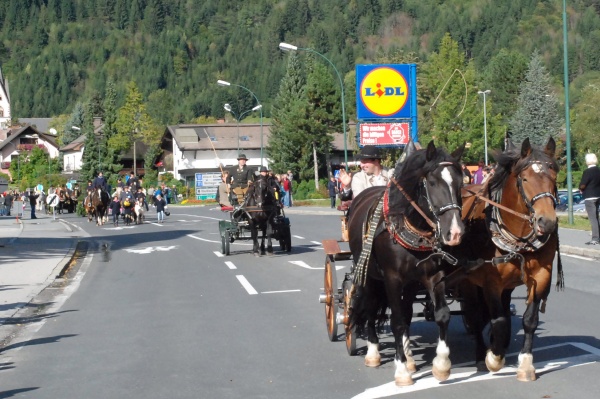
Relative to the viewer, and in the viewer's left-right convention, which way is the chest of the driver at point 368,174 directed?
facing the viewer and to the right of the viewer

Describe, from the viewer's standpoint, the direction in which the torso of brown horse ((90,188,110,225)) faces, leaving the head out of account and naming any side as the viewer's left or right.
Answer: facing the viewer

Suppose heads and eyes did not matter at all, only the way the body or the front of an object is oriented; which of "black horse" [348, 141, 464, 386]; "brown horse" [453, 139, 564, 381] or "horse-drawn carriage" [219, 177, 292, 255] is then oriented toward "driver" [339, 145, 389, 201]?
the horse-drawn carriage

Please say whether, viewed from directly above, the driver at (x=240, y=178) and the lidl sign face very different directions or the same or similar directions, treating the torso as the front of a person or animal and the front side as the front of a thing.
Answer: same or similar directions

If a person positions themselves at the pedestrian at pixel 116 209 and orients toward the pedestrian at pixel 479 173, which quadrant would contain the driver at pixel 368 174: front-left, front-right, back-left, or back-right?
front-right

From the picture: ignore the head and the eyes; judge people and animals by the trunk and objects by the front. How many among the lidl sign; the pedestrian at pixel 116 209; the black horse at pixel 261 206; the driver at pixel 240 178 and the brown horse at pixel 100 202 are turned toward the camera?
5

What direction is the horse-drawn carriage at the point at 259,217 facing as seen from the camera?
toward the camera

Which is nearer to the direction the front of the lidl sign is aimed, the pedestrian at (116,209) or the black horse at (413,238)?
the black horse

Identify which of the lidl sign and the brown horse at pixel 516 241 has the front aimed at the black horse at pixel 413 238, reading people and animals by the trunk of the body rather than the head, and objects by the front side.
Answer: the lidl sign

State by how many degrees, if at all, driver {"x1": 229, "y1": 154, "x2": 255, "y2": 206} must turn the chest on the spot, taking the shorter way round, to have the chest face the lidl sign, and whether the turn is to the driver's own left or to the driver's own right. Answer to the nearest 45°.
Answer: approximately 135° to the driver's own left

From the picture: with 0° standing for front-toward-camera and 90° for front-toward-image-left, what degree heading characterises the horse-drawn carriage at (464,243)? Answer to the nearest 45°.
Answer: approximately 315°

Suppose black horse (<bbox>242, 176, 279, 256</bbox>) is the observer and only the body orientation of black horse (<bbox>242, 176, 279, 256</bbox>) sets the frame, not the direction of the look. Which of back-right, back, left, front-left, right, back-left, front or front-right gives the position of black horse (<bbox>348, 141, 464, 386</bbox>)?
front

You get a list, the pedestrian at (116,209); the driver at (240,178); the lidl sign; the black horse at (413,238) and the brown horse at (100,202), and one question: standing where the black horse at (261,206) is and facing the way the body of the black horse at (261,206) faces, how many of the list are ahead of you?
1

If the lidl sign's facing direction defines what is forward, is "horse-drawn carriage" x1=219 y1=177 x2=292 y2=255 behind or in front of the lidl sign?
in front

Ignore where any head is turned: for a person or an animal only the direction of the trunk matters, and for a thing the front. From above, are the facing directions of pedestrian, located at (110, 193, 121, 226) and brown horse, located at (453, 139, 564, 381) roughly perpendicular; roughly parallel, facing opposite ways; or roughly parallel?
roughly parallel

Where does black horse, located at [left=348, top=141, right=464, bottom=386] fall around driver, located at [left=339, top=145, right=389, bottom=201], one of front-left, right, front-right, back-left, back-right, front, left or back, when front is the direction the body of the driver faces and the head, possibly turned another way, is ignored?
front-right
